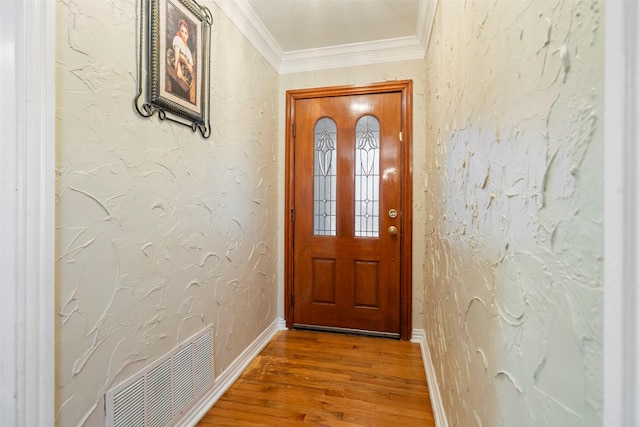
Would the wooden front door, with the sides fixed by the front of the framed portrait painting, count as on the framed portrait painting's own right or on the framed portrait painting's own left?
on the framed portrait painting's own left

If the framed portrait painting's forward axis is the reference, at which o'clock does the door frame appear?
The door frame is roughly at 10 o'clock from the framed portrait painting.

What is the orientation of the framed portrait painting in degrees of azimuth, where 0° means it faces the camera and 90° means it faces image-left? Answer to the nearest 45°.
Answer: approximately 315°
